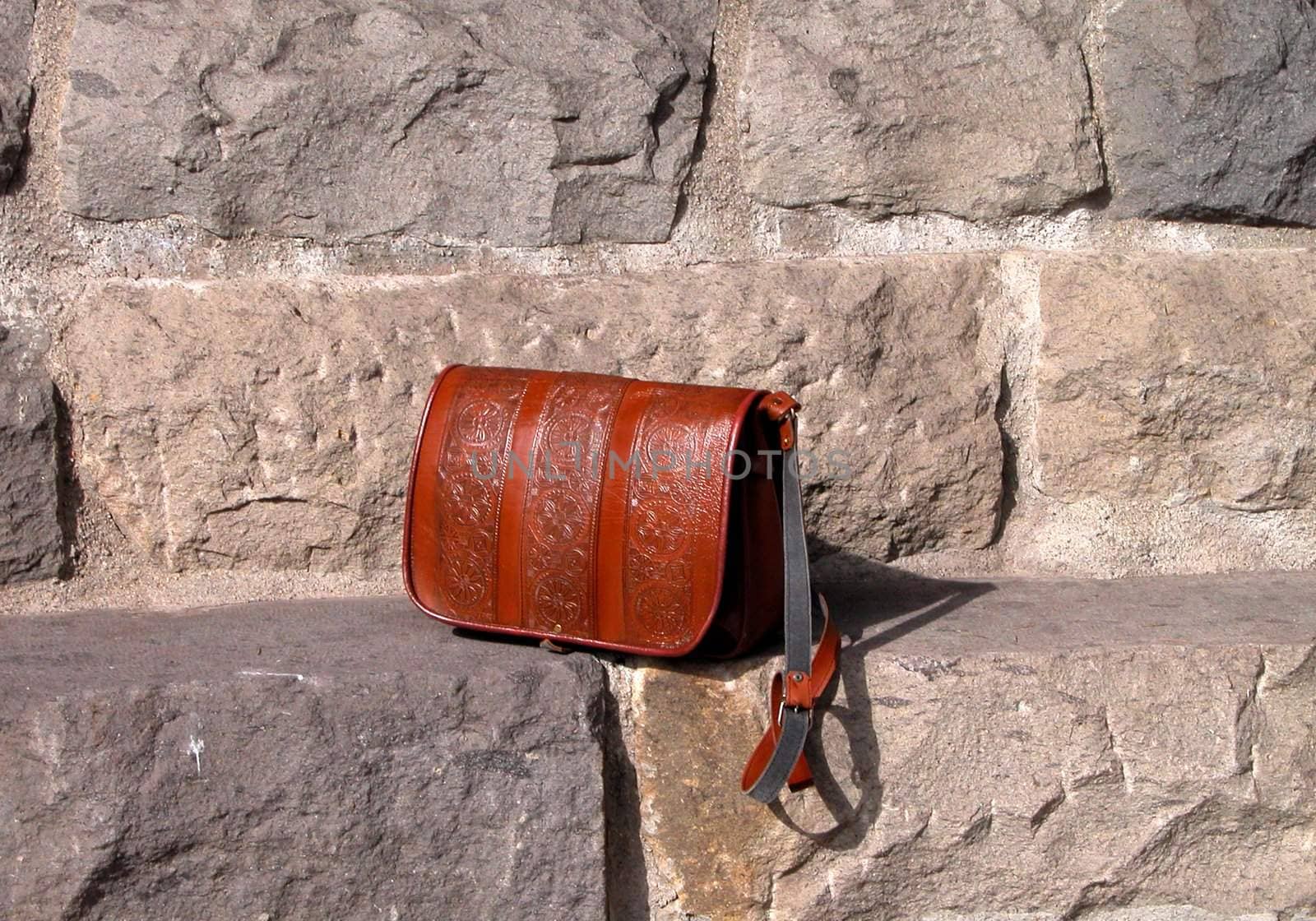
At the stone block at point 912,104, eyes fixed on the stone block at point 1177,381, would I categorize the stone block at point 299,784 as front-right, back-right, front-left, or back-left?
back-right

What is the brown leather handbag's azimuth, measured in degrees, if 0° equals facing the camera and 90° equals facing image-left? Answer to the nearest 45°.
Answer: approximately 45°
